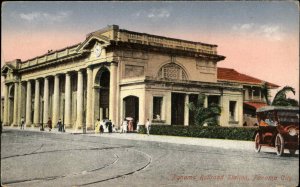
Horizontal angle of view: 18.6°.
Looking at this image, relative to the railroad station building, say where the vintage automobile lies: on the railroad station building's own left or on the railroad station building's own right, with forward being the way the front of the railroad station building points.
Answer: on the railroad station building's own left

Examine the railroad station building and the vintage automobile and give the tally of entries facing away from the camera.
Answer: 0
